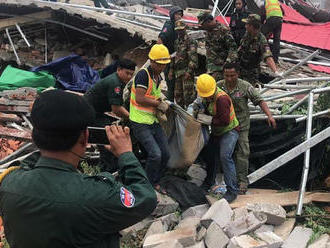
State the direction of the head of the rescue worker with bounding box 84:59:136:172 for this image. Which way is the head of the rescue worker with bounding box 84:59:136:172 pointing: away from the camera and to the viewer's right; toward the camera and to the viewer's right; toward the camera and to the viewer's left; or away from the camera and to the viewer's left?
toward the camera and to the viewer's right

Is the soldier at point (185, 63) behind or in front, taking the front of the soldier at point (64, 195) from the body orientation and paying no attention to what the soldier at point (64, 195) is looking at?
in front

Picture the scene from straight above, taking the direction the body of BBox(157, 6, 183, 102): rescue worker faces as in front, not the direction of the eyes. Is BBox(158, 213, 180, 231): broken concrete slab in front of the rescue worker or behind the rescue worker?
in front

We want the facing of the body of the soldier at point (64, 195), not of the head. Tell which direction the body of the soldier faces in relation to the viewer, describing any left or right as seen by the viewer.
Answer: facing away from the viewer and to the right of the viewer

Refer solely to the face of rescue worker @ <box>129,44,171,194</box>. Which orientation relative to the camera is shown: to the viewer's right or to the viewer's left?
to the viewer's right

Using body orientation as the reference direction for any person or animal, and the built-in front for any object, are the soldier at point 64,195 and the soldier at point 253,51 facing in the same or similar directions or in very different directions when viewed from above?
very different directions

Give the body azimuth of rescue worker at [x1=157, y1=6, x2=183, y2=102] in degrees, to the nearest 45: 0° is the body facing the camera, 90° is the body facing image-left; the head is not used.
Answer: approximately 315°

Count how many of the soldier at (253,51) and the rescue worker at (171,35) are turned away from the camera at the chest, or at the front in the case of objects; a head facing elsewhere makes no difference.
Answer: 0
